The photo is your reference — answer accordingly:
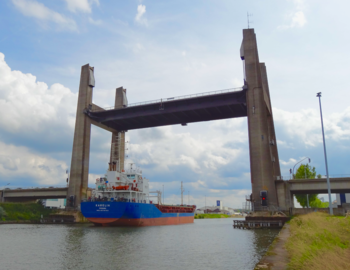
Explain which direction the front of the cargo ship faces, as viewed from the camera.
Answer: facing away from the viewer and to the right of the viewer
